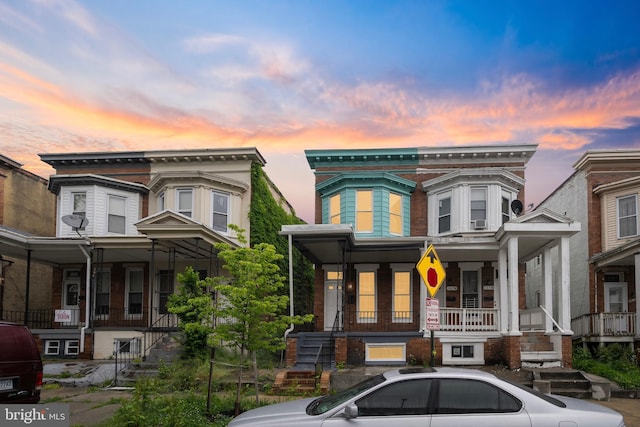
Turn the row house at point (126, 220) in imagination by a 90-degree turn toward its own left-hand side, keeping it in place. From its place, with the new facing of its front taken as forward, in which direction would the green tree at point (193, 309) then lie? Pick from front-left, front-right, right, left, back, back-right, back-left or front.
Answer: right

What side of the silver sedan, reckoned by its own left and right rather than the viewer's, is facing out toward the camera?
left

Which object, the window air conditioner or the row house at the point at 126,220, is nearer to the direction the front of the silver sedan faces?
the row house

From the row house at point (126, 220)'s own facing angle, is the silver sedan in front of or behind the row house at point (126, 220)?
in front

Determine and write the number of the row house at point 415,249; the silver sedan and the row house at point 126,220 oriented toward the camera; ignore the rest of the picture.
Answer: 2

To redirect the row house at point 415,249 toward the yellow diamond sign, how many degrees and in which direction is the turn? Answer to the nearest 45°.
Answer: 0° — it already faces it

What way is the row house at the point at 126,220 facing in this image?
toward the camera

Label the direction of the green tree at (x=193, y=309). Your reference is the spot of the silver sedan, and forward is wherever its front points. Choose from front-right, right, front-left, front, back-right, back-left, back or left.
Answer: front-right

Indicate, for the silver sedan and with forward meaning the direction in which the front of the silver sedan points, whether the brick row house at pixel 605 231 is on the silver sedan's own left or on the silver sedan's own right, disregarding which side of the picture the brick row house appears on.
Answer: on the silver sedan's own right

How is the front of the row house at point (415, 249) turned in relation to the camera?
facing the viewer

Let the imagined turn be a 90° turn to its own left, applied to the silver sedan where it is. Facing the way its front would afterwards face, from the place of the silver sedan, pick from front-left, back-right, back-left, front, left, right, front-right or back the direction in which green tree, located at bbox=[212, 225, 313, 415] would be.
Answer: back-right

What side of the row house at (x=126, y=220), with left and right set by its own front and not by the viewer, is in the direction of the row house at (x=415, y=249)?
left

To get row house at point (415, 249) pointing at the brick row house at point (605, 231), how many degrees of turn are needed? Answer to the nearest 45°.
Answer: approximately 90° to its left
